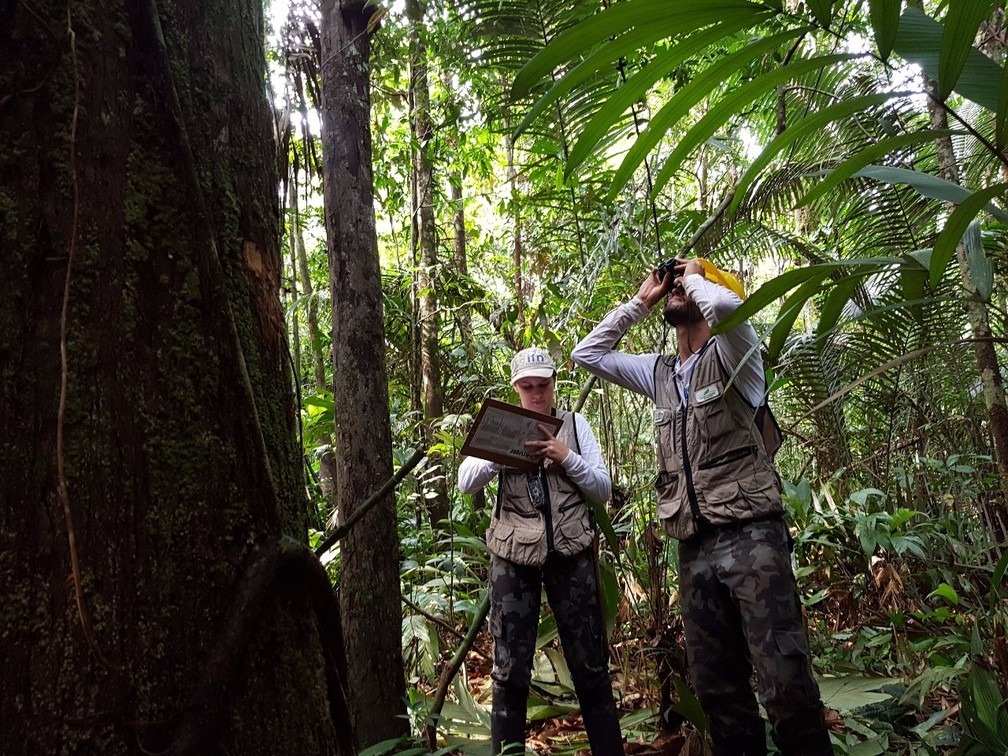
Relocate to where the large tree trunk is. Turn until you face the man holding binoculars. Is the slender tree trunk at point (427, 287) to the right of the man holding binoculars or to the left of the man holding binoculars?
left

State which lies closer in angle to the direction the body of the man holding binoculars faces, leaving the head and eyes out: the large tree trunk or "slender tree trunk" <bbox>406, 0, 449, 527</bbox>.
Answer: the large tree trunk

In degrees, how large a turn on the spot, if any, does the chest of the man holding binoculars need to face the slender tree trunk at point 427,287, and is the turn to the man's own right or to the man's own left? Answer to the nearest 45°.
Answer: approximately 90° to the man's own right

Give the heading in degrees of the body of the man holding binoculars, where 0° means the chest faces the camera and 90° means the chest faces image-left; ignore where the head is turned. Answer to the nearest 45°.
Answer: approximately 45°

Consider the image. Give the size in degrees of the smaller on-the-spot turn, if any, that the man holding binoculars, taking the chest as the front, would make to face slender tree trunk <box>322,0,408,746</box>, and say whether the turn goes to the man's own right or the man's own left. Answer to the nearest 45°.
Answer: approximately 45° to the man's own right

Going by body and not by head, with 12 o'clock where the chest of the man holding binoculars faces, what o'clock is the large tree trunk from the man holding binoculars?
The large tree trunk is roughly at 1 o'clock from the man holding binoculars.
